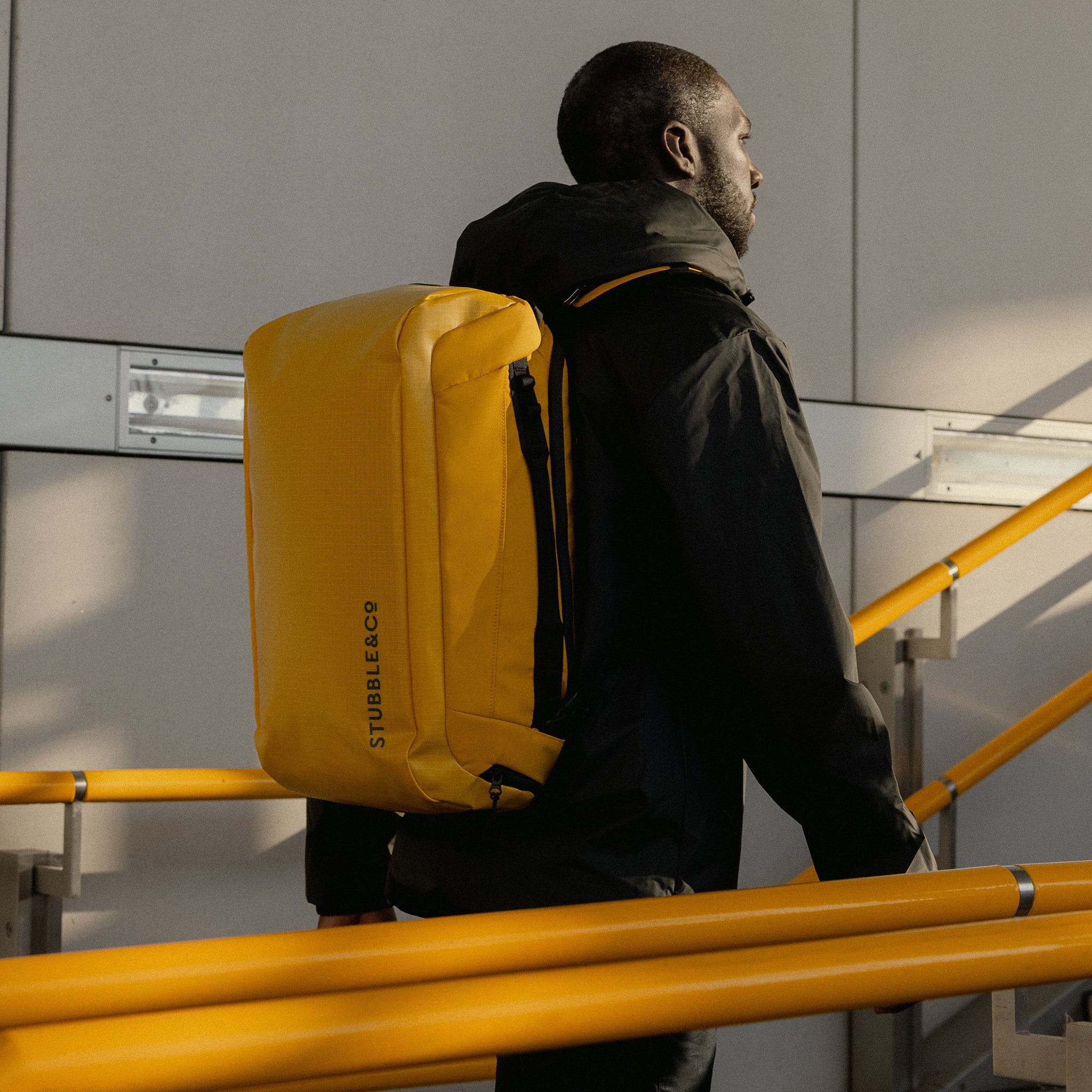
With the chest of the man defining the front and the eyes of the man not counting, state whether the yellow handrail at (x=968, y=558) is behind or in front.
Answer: in front

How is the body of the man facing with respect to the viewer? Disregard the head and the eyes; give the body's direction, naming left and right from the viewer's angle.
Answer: facing away from the viewer and to the right of the viewer
